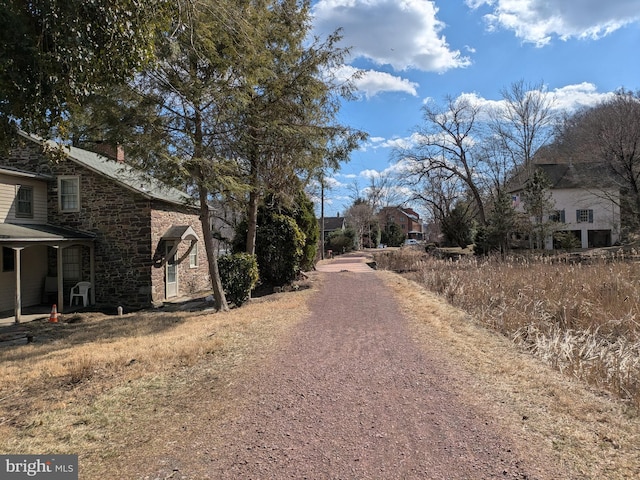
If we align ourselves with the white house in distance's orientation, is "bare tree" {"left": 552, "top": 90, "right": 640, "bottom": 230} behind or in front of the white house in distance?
in front

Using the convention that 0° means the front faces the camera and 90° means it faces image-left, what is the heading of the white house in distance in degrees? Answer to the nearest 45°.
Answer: approximately 0°

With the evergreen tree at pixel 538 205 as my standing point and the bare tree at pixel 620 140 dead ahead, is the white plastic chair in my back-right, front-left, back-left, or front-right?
back-right

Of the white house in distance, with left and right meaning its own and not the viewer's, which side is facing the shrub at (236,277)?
front

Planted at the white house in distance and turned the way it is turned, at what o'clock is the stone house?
The stone house is roughly at 1 o'clock from the white house in distance.

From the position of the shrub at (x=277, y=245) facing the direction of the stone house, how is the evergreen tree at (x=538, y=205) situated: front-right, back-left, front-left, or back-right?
back-right

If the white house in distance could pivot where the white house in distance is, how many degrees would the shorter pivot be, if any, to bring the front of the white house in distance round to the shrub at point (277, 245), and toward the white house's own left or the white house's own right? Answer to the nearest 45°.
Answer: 0° — it already faces it
